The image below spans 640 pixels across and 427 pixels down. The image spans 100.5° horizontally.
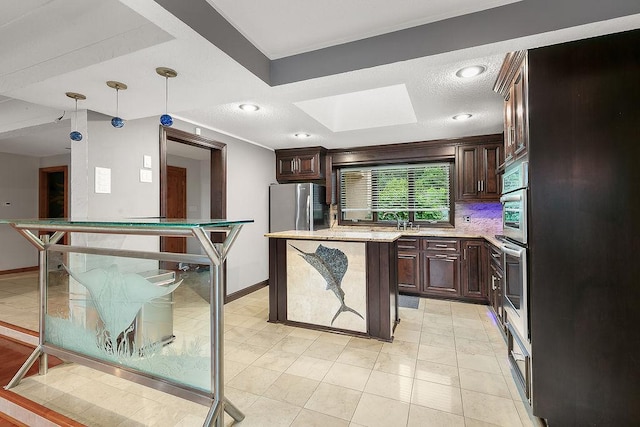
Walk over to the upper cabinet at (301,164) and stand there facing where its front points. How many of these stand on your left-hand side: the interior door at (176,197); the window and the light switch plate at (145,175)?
1

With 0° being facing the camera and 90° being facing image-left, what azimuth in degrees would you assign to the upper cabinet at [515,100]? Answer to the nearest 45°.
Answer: approximately 90°

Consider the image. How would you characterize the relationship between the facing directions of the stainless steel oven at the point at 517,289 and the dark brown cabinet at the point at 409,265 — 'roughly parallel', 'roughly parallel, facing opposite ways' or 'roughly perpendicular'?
roughly perpendicular

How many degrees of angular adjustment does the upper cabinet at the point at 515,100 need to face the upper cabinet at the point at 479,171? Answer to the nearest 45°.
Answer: approximately 90° to its right

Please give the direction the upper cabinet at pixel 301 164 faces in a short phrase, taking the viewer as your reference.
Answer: facing the viewer

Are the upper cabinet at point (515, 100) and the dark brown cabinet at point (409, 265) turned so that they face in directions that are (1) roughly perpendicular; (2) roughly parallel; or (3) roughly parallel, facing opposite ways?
roughly perpendicular

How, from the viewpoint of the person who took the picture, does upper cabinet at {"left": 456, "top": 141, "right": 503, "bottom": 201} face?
facing the viewer

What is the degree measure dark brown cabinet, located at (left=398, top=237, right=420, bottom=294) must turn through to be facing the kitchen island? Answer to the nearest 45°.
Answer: approximately 45° to its right

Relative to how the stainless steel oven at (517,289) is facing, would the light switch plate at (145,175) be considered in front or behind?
in front

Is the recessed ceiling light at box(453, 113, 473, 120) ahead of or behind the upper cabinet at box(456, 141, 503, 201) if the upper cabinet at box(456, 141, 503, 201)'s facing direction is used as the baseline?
ahead

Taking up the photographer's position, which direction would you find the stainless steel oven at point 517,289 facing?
facing to the left of the viewer

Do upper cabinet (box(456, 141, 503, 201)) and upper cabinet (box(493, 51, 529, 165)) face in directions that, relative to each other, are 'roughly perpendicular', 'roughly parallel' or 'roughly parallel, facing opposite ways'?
roughly perpendicular

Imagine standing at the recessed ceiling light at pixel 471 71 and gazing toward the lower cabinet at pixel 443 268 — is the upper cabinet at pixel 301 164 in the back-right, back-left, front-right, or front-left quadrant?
front-left

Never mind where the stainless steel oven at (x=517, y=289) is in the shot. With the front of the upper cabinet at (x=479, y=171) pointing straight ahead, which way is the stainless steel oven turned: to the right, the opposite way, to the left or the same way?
to the right

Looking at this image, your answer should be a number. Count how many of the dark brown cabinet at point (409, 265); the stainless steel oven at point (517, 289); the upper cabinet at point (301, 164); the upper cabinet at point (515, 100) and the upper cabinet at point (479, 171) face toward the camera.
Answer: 3

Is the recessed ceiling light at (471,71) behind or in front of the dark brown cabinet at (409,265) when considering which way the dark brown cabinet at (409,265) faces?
in front

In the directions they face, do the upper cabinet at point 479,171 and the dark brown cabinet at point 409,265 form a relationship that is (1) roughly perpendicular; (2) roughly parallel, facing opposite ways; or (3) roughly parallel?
roughly parallel
